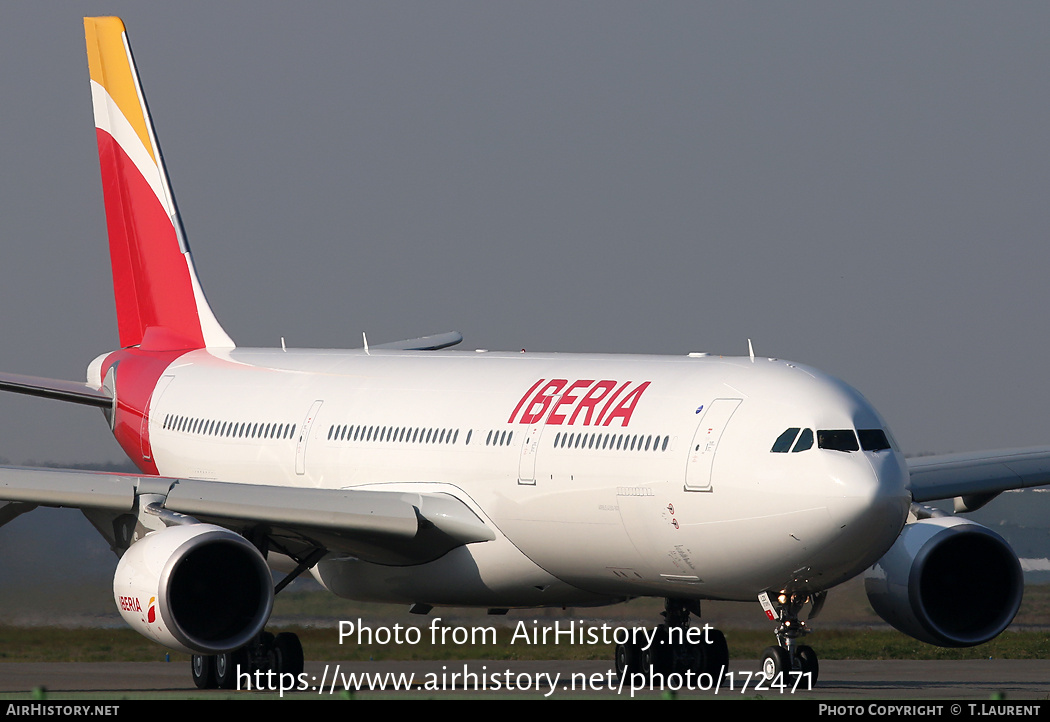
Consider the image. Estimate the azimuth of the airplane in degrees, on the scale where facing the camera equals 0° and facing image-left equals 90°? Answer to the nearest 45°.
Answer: approximately 315°
